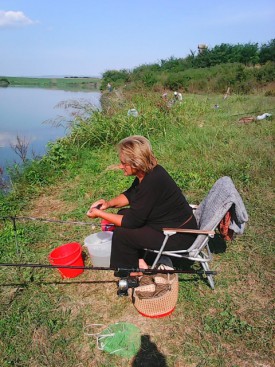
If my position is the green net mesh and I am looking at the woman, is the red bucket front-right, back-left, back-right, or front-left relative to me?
front-left

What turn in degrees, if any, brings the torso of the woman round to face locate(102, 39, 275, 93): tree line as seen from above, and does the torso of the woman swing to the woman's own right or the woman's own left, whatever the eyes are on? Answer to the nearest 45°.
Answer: approximately 90° to the woman's own right

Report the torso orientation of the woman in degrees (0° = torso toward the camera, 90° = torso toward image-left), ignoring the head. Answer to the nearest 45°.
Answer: approximately 90°

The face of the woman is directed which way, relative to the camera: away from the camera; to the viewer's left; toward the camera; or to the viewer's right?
to the viewer's left

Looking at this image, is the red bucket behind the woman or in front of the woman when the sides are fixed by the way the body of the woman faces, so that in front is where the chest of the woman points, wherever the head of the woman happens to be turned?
in front
